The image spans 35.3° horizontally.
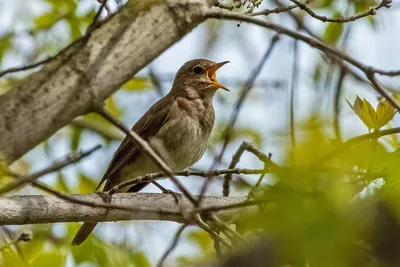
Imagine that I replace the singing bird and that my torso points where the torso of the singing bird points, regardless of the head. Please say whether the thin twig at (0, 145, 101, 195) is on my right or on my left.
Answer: on my right

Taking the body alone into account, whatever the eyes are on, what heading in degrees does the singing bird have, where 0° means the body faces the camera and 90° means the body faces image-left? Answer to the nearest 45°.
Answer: approximately 270°

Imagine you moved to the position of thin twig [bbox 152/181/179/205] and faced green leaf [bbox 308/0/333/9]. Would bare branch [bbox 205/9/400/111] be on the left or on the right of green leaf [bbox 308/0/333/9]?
right
